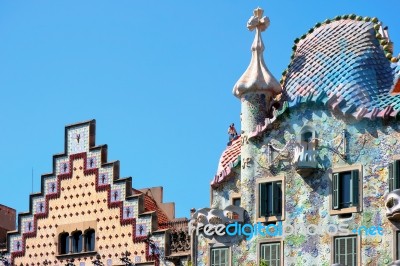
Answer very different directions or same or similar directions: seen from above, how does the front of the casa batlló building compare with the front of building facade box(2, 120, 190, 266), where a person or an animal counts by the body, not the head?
same or similar directions

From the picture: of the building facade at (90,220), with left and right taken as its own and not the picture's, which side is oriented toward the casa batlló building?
left

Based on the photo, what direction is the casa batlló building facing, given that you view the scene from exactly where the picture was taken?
facing the viewer and to the left of the viewer

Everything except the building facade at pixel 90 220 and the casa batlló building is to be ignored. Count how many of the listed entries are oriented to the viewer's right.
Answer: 0

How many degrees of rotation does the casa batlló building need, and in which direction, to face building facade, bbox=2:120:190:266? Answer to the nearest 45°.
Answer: approximately 90° to its right
